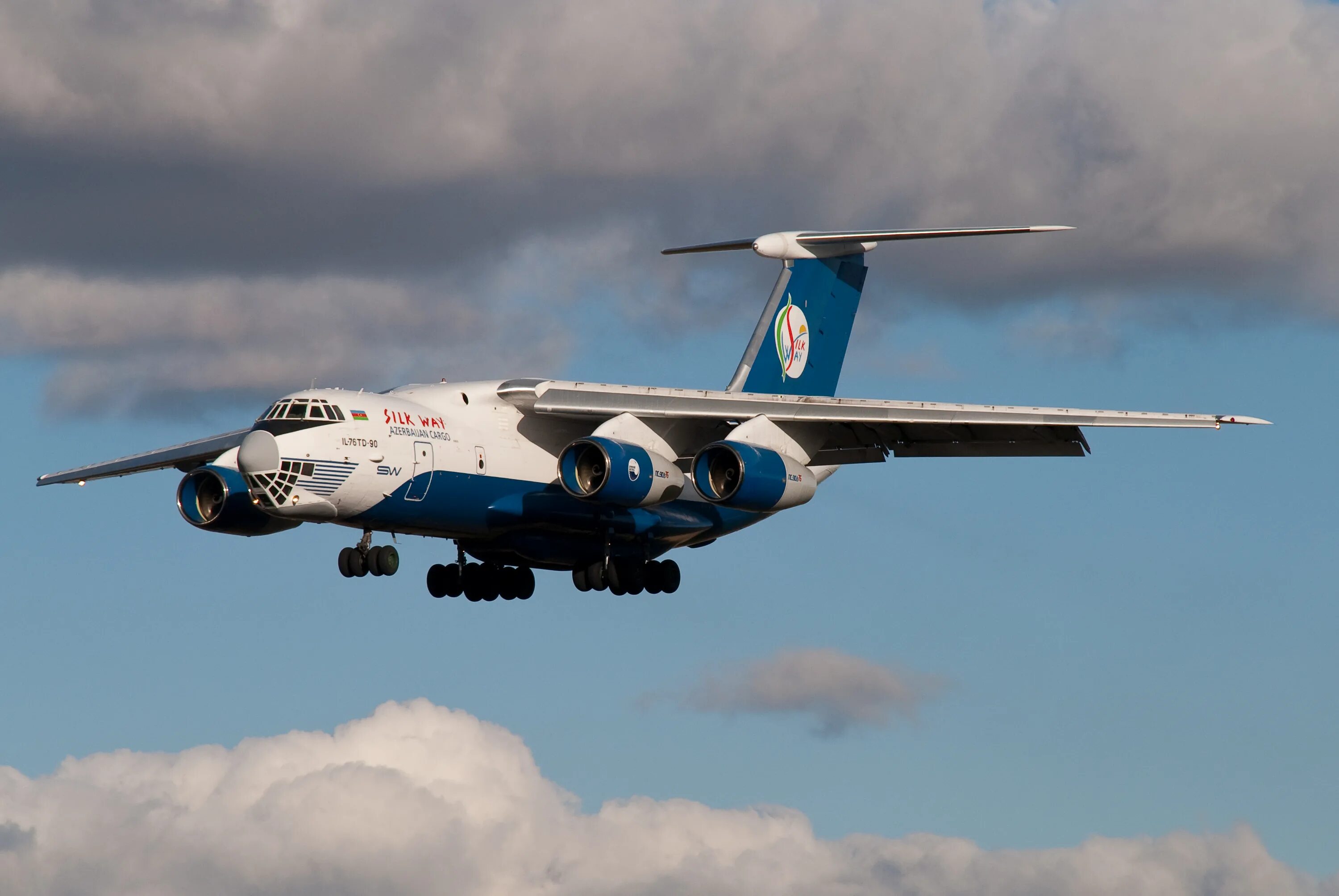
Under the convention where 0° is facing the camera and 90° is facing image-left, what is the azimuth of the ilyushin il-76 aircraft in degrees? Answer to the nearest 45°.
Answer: approximately 45°
